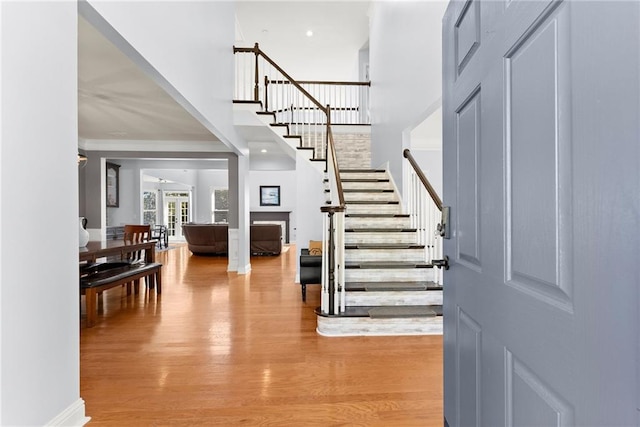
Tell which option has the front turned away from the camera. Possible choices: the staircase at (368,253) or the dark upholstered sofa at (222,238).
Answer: the dark upholstered sofa

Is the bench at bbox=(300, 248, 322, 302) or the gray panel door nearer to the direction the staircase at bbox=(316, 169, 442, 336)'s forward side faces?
the gray panel door

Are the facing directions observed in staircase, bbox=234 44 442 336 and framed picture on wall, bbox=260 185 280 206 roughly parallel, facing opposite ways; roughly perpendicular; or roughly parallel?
roughly parallel

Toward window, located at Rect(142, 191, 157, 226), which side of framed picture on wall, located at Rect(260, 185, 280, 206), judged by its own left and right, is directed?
right

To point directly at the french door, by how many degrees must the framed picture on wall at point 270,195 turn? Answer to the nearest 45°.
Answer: approximately 90° to its right

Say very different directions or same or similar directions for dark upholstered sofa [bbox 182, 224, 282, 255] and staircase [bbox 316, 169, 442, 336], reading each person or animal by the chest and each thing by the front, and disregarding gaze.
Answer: very different directions

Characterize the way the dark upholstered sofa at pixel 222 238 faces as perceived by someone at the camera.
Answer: facing away from the viewer

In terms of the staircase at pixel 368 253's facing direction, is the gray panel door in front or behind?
in front

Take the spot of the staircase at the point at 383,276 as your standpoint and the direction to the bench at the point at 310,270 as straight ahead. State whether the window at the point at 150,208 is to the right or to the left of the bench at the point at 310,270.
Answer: right

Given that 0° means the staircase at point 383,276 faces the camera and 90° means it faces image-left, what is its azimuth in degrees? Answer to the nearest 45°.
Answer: approximately 0°

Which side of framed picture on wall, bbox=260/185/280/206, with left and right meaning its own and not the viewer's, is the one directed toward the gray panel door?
front

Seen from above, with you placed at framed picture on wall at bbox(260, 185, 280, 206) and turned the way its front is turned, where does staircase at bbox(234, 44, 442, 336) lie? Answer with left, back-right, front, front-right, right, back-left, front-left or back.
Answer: front

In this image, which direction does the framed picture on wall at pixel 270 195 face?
toward the camera

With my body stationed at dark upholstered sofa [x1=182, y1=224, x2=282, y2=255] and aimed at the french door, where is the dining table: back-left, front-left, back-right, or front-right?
back-left

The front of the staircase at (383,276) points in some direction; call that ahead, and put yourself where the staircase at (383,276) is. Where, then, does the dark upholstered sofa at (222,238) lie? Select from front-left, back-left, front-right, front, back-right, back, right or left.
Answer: back-right

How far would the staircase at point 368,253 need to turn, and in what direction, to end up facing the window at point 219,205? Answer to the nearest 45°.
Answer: approximately 135° to its right

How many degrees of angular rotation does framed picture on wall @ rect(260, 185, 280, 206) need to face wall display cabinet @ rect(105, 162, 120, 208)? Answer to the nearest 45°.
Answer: approximately 45° to its right

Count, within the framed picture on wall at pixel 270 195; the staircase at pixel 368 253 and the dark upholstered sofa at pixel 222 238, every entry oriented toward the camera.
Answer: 2
